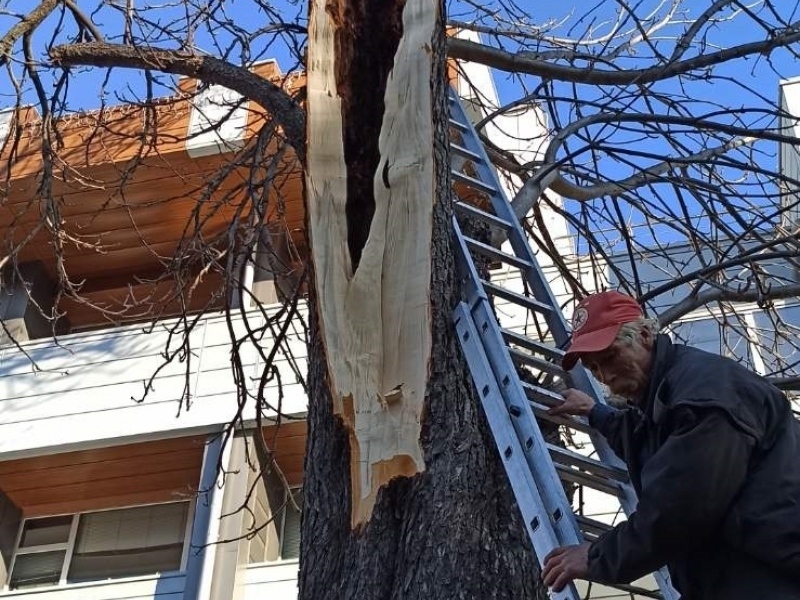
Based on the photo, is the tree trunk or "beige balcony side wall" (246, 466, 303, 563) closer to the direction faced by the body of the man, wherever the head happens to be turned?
the tree trunk

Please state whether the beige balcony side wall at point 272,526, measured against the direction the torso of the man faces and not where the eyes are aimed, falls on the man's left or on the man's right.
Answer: on the man's right

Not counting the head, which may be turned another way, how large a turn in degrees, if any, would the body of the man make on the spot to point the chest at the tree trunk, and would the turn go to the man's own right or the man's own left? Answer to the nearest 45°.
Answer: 0° — they already face it

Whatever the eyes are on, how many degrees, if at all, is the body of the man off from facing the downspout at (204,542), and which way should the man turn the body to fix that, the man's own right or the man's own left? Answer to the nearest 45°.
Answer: approximately 45° to the man's own right

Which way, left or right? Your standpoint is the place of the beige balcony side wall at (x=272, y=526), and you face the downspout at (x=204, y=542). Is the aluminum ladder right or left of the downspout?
left

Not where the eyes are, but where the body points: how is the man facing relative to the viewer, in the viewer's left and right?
facing to the left of the viewer

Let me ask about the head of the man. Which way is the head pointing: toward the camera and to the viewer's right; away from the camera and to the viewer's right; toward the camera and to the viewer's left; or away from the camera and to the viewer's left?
toward the camera and to the viewer's left
